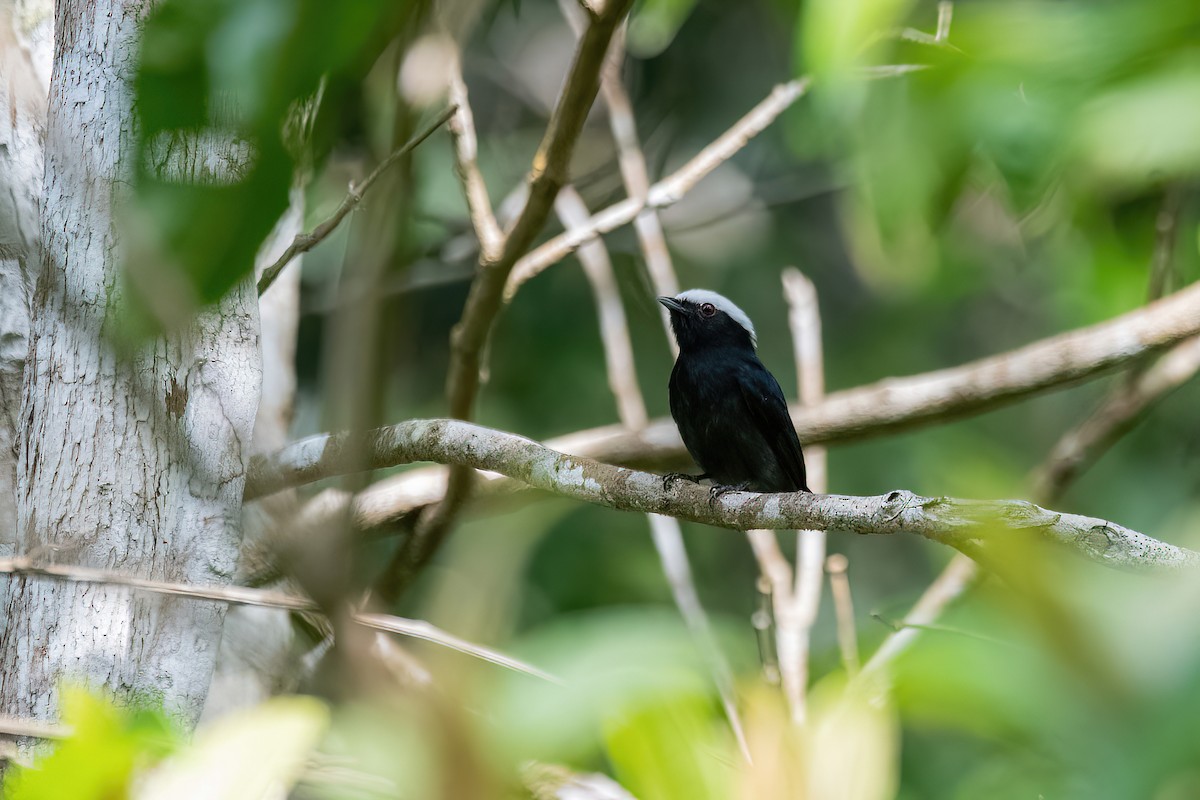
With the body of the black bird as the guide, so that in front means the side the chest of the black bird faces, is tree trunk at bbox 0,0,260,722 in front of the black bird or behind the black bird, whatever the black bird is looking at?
in front

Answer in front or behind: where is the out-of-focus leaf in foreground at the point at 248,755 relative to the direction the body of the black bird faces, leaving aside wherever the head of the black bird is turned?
in front

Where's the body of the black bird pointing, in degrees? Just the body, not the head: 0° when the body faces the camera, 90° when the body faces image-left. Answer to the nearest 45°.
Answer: approximately 45°

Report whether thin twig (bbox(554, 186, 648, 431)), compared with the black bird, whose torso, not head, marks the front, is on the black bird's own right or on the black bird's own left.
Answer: on the black bird's own right

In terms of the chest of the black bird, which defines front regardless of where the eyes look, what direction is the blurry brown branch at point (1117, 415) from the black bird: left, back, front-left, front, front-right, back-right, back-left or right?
back-left
